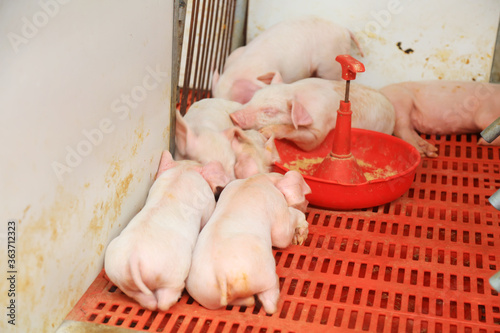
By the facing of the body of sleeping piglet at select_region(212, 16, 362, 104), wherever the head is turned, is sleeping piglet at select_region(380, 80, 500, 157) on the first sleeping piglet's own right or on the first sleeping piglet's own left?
on the first sleeping piglet's own left

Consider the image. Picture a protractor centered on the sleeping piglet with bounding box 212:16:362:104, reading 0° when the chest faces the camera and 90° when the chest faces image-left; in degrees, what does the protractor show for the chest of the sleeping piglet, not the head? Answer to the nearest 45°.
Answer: approximately 45°

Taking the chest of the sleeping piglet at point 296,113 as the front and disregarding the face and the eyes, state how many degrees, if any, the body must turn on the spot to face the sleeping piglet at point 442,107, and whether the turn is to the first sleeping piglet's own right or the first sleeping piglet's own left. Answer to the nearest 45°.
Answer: approximately 135° to the first sleeping piglet's own right

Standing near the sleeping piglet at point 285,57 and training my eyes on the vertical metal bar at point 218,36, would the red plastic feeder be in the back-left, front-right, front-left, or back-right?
back-left

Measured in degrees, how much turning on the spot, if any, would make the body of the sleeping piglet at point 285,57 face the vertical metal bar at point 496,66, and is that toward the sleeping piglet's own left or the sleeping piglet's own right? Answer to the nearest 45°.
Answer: approximately 135° to the sleeping piglet's own left

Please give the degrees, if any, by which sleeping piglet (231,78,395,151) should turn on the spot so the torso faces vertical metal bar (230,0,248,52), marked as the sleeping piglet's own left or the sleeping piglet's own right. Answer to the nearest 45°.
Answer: approximately 45° to the sleeping piglet's own right

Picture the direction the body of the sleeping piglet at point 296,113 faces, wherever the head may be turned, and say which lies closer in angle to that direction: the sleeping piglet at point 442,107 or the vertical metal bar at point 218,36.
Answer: the vertical metal bar

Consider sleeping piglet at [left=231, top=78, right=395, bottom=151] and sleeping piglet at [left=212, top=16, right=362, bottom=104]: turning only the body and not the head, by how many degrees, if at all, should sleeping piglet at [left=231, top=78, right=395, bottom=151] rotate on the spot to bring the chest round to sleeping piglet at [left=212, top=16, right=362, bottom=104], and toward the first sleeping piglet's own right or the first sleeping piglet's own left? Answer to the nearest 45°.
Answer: approximately 90° to the first sleeping piglet's own right

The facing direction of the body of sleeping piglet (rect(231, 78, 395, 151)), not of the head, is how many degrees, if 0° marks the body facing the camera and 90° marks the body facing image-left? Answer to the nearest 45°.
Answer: approximately 90°
